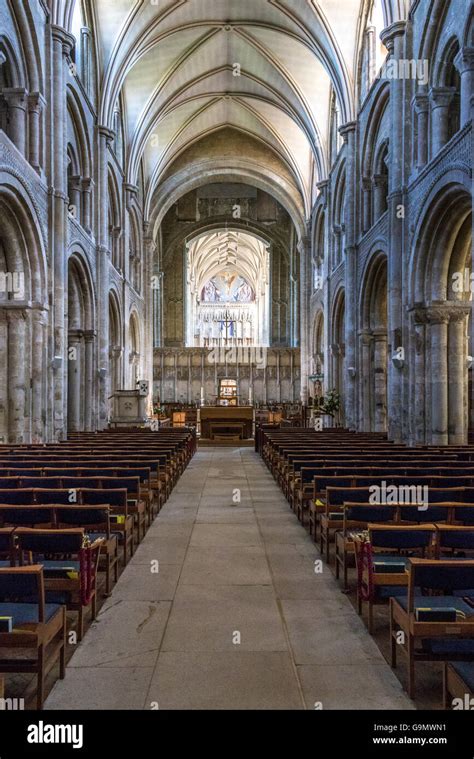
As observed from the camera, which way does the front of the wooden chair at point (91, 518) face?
facing away from the viewer

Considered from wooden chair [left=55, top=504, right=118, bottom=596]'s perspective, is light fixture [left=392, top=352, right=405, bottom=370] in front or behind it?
in front

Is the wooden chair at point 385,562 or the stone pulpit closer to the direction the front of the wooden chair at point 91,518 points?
the stone pulpit

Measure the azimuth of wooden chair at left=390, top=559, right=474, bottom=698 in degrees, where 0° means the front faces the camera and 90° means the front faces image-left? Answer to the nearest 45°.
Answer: approximately 180°

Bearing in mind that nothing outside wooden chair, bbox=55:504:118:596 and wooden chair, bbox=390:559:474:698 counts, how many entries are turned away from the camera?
2

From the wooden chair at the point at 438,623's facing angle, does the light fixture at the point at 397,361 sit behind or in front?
in front

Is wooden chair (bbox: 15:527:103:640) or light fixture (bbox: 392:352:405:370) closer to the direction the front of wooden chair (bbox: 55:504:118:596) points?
the light fixture

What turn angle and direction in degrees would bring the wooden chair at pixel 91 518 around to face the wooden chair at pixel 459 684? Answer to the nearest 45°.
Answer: approximately 135° to its right

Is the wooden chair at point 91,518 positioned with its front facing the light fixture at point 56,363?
yes

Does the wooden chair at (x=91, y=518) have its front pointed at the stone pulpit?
yes

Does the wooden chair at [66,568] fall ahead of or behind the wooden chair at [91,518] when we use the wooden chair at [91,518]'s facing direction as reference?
behind

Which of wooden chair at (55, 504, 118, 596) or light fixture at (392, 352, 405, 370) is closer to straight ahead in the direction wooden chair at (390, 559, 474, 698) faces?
the light fixture
